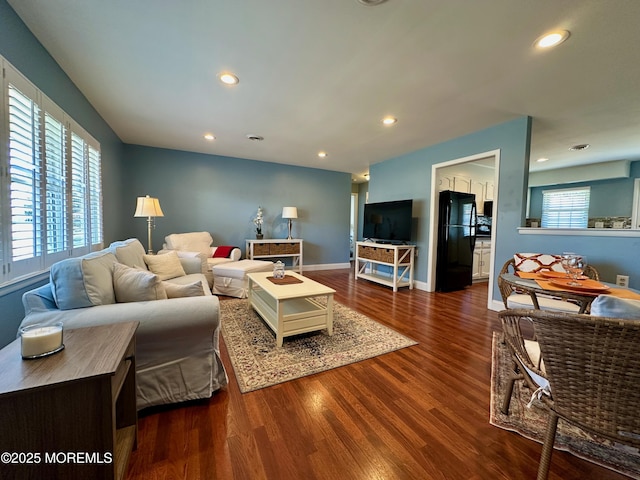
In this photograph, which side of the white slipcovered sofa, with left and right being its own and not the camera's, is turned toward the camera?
right

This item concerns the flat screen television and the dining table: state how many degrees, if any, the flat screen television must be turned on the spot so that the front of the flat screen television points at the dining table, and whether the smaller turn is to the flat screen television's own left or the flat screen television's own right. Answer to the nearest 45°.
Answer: approximately 45° to the flat screen television's own left

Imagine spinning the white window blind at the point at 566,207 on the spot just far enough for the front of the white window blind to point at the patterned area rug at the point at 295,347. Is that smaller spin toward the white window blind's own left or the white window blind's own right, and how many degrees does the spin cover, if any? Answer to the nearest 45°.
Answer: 0° — it already faces it

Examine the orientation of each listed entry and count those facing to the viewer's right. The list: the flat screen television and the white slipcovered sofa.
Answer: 1

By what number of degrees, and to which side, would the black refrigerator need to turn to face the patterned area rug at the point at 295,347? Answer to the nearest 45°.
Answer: approximately 45° to its right

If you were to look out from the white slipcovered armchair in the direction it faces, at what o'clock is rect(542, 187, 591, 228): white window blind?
The white window blind is roughly at 11 o'clock from the white slipcovered armchair.

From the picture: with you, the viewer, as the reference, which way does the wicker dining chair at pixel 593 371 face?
facing away from the viewer and to the left of the viewer

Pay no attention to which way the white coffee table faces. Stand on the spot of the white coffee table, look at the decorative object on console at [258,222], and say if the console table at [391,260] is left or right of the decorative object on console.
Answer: right
